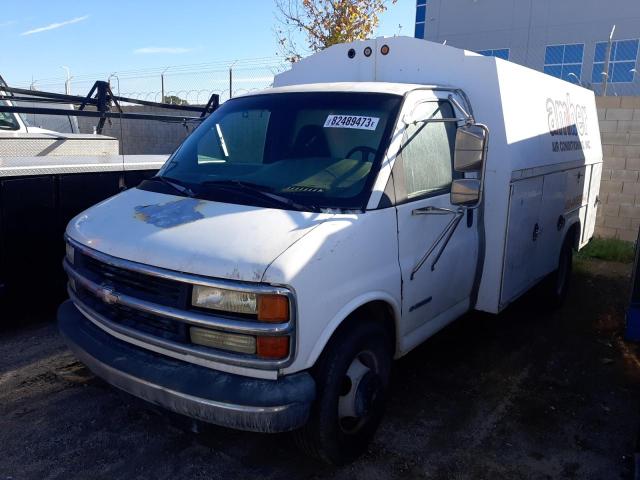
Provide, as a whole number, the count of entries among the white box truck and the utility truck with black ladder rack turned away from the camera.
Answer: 0

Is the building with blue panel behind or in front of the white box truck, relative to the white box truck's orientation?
behind

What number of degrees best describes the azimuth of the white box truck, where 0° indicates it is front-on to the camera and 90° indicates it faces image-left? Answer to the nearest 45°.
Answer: approximately 45°

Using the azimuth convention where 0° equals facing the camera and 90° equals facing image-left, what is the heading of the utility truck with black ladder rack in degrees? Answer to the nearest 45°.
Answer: approximately 90°

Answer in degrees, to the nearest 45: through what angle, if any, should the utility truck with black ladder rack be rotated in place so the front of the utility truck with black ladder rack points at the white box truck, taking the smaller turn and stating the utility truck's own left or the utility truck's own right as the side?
approximately 135° to the utility truck's own left

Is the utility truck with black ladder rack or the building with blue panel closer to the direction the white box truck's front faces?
the utility truck with black ladder rack

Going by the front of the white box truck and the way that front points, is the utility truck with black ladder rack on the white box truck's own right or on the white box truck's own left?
on the white box truck's own right

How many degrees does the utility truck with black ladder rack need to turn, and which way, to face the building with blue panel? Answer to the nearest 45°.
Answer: approximately 135° to its right
